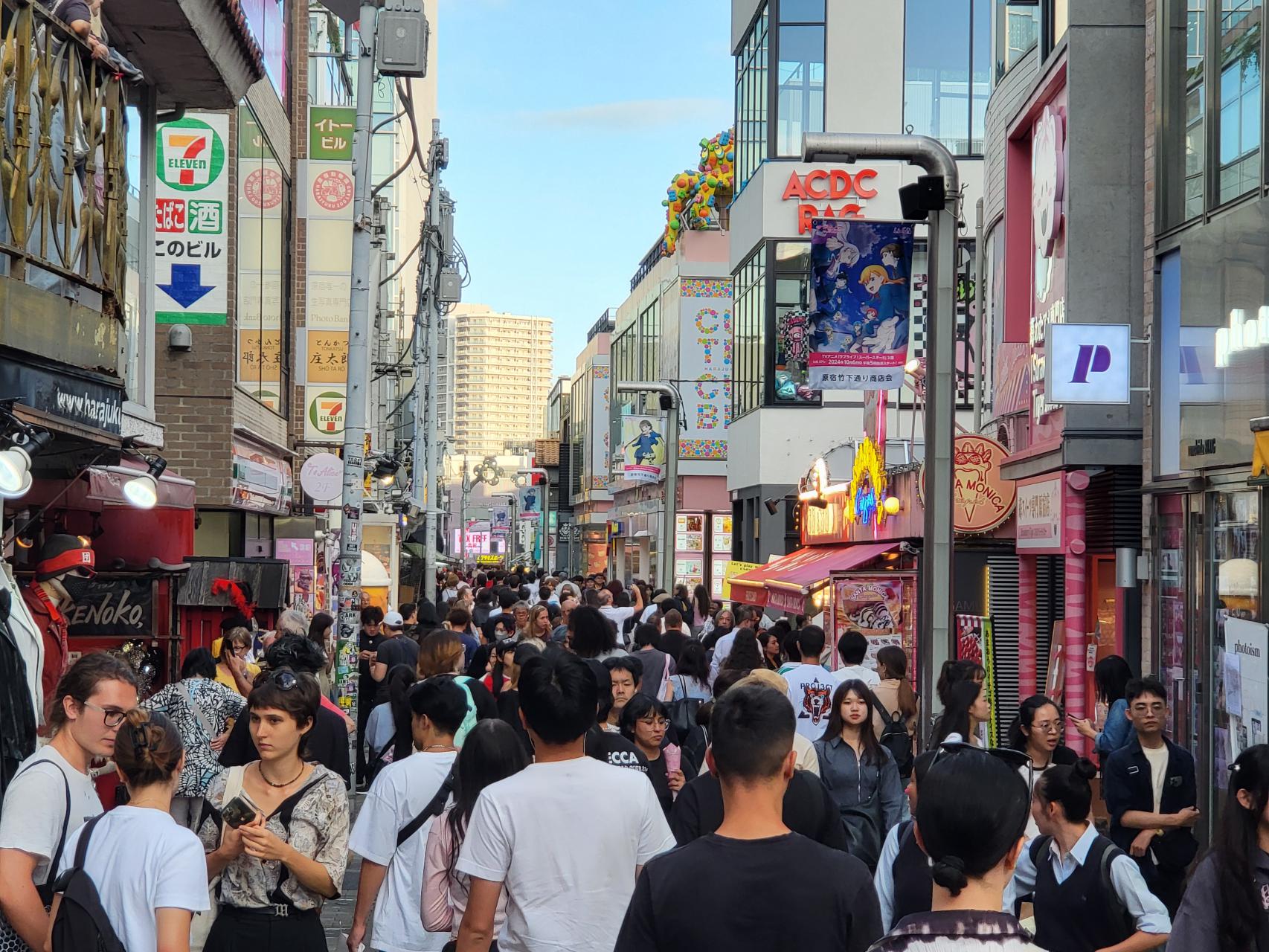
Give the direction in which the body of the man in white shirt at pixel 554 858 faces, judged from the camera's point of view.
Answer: away from the camera

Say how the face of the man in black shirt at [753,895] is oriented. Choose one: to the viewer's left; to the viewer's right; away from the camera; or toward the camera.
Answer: away from the camera

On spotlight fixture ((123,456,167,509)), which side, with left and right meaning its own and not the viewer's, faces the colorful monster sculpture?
back

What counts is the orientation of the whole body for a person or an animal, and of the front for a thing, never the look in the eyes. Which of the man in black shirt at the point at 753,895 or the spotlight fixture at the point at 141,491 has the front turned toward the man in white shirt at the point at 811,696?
the man in black shirt

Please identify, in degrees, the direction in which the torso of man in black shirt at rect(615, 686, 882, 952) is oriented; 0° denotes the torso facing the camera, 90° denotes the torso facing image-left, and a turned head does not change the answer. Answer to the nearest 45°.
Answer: approximately 180°

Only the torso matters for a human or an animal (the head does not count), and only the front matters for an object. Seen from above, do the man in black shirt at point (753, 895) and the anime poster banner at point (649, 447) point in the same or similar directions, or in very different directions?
very different directions

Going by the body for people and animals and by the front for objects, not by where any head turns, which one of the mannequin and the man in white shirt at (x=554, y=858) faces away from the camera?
the man in white shirt

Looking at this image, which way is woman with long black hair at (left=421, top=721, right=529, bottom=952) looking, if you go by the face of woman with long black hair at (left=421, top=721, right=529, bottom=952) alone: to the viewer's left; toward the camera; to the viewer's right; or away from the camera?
away from the camera

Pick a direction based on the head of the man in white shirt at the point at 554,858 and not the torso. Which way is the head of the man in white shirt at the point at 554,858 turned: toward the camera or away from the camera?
away from the camera
